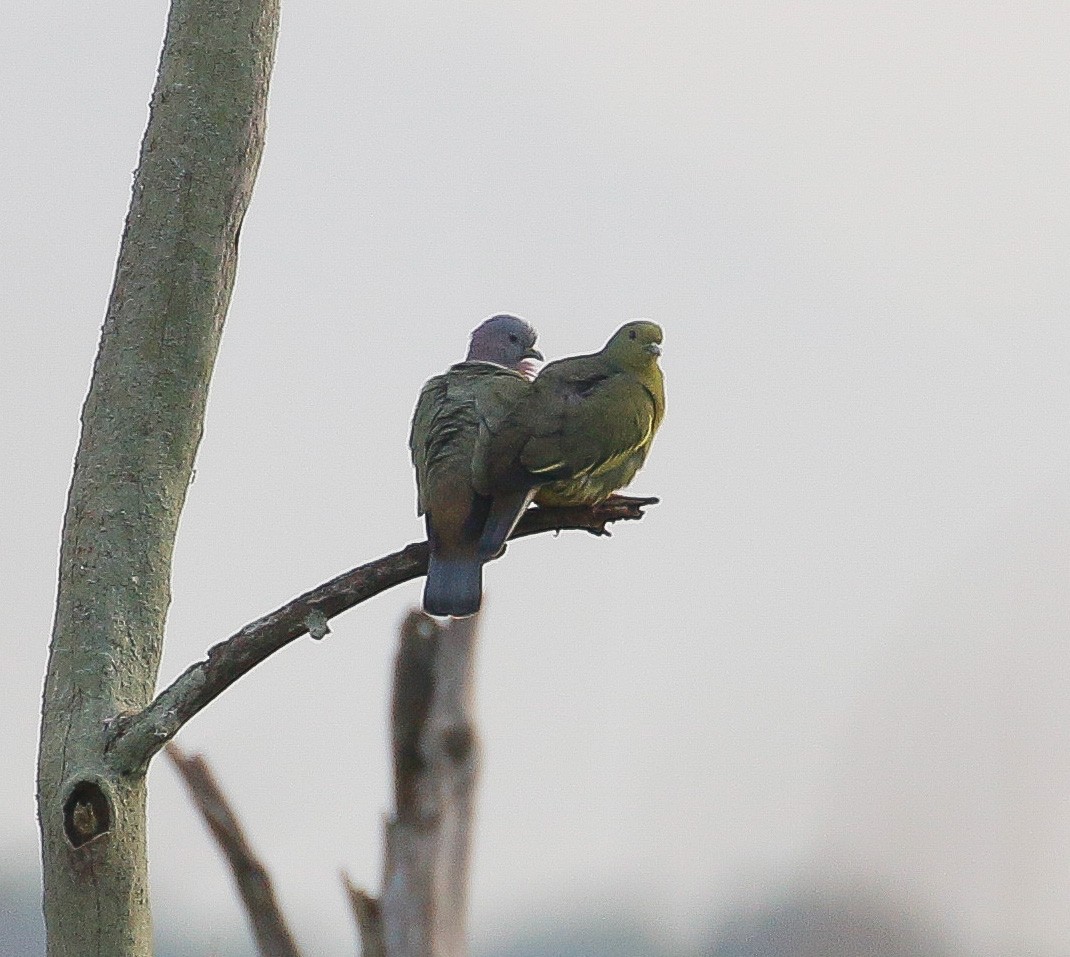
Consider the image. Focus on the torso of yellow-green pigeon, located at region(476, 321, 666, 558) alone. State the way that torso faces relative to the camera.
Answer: to the viewer's right

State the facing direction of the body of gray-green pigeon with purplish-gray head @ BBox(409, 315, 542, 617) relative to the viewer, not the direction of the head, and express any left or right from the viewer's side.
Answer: facing away from the viewer and to the right of the viewer

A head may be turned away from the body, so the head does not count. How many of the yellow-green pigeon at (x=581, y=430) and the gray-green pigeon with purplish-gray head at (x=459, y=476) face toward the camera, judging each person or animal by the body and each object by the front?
0
